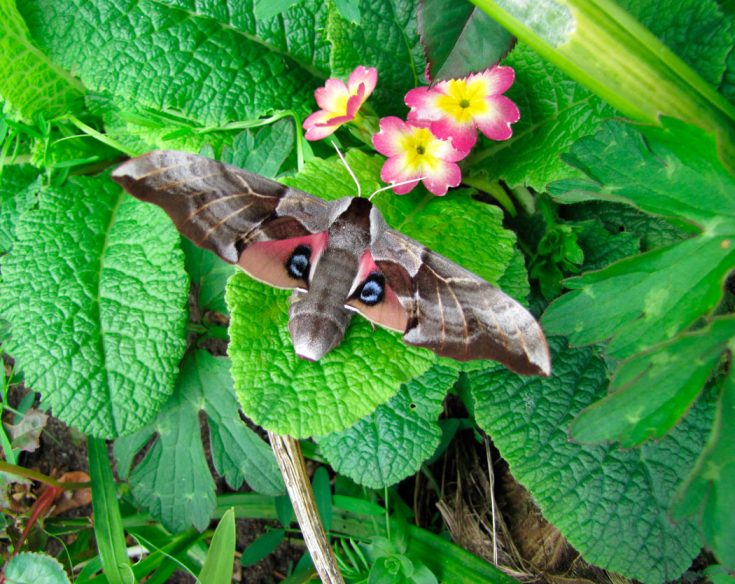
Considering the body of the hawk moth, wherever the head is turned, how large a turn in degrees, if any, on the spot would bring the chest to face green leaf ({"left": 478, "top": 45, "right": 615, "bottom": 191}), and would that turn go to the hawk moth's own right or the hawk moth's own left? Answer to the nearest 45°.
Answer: approximately 45° to the hawk moth's own right

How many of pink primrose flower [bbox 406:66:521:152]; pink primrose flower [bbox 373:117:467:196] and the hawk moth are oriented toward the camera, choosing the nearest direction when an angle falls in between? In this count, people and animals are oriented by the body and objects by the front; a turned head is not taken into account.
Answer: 2

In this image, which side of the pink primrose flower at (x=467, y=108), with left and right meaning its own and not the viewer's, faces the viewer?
front

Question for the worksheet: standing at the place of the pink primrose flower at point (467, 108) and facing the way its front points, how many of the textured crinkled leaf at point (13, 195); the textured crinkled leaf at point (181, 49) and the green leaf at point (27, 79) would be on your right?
3

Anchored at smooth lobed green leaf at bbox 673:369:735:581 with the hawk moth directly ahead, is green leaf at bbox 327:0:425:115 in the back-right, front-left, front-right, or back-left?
front-right

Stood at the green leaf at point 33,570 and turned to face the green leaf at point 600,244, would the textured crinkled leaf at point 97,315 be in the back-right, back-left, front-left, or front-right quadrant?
front-left

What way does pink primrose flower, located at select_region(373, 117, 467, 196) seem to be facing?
toward the camera

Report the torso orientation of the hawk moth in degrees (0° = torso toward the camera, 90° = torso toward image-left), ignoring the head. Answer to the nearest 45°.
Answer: approximately 180°
